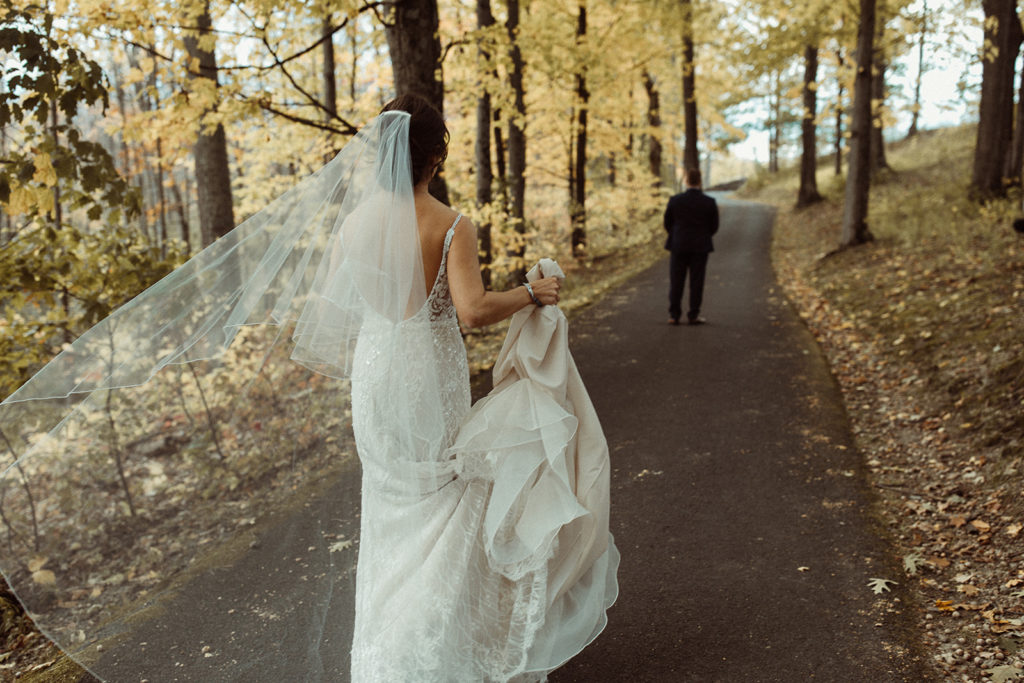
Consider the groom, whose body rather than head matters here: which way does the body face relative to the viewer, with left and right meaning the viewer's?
facing away from the viewer

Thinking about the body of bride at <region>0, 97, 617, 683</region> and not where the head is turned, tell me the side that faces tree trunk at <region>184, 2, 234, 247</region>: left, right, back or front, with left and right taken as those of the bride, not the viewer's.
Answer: front

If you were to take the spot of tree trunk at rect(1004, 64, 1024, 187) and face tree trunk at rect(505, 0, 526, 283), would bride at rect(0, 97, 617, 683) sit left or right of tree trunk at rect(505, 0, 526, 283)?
left

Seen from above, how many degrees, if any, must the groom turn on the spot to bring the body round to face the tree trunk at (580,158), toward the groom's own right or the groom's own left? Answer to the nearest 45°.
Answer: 0° — they already face it

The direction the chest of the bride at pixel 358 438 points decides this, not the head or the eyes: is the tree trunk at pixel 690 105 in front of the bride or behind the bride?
in front

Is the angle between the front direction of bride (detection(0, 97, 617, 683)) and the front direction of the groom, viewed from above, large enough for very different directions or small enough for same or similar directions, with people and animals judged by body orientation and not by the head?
same or similar directions

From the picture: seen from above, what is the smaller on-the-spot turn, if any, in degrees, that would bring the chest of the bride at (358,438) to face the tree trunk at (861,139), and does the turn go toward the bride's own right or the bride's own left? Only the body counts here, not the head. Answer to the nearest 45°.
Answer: approximately 45° to the bride's own right

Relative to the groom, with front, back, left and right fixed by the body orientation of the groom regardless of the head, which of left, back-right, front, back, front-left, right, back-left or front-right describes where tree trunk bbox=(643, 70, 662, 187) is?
front

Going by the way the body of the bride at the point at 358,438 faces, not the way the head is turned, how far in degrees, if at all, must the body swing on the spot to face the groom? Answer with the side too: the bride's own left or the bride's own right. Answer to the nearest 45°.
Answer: approximately 45° to the bride's own right

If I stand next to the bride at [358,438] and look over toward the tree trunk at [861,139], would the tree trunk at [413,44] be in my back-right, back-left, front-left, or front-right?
front-left

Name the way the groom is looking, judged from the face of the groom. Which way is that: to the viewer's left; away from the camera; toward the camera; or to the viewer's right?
away from the camera

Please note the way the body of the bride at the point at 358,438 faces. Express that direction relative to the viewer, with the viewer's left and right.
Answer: facing away from the viewer

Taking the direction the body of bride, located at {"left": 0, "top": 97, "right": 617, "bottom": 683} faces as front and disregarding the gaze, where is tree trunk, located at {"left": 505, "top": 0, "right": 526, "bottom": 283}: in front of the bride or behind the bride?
in front

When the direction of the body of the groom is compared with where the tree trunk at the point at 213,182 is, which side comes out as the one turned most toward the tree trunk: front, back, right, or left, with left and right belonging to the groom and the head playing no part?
left

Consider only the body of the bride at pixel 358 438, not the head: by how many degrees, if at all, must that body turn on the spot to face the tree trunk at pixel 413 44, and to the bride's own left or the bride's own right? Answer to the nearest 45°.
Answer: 0° — they already face it

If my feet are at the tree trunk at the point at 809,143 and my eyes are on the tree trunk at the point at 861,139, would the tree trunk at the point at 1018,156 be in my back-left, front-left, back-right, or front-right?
front-left
